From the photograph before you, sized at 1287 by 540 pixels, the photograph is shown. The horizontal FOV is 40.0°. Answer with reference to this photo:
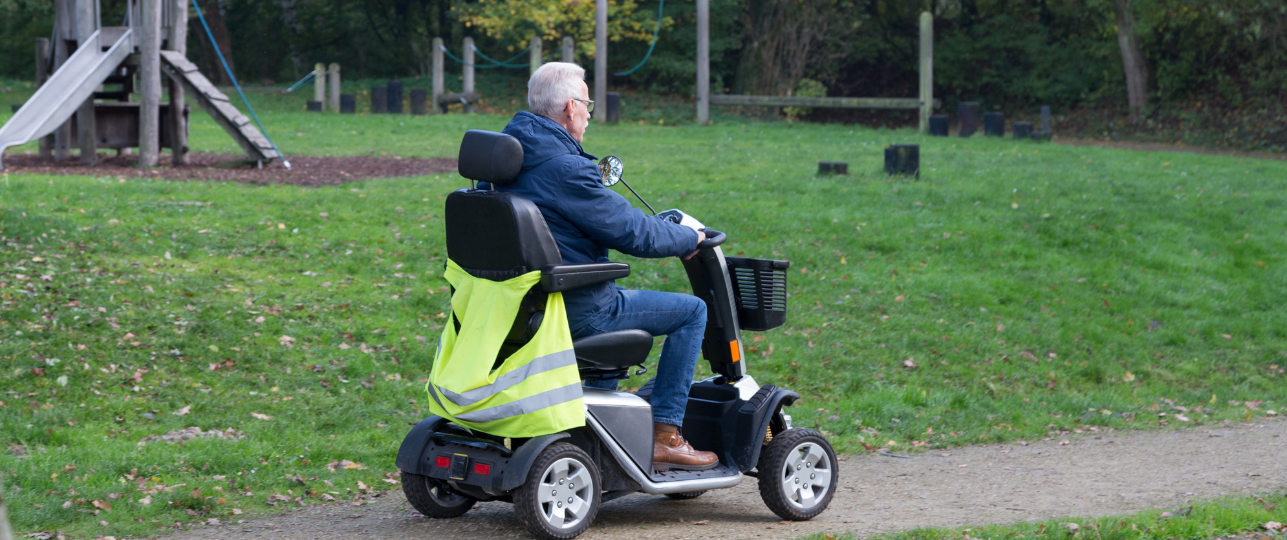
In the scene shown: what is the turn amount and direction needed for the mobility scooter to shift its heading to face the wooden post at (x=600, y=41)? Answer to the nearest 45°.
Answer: approximately 45° to its left

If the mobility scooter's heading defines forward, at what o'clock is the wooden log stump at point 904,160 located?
The wooden log stump is roughly at 11 o'clock from the mobility scooter.

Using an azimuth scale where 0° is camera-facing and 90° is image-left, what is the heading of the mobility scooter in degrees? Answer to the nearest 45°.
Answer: approximately 225°

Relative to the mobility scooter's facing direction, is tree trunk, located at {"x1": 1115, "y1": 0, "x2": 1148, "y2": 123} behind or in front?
in front

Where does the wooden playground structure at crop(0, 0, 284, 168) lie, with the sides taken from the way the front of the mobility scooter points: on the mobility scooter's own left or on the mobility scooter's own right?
on the mobility scooter's own left

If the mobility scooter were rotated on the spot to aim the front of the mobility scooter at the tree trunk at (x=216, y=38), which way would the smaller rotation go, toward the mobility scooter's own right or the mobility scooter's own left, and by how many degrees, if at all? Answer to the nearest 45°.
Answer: approximately 45° to the mobility scooter's own left

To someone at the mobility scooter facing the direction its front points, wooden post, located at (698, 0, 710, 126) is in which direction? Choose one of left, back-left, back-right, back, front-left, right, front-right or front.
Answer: front-left

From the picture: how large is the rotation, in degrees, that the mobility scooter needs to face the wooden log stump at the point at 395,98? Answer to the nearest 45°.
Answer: approximately 45° to its left
